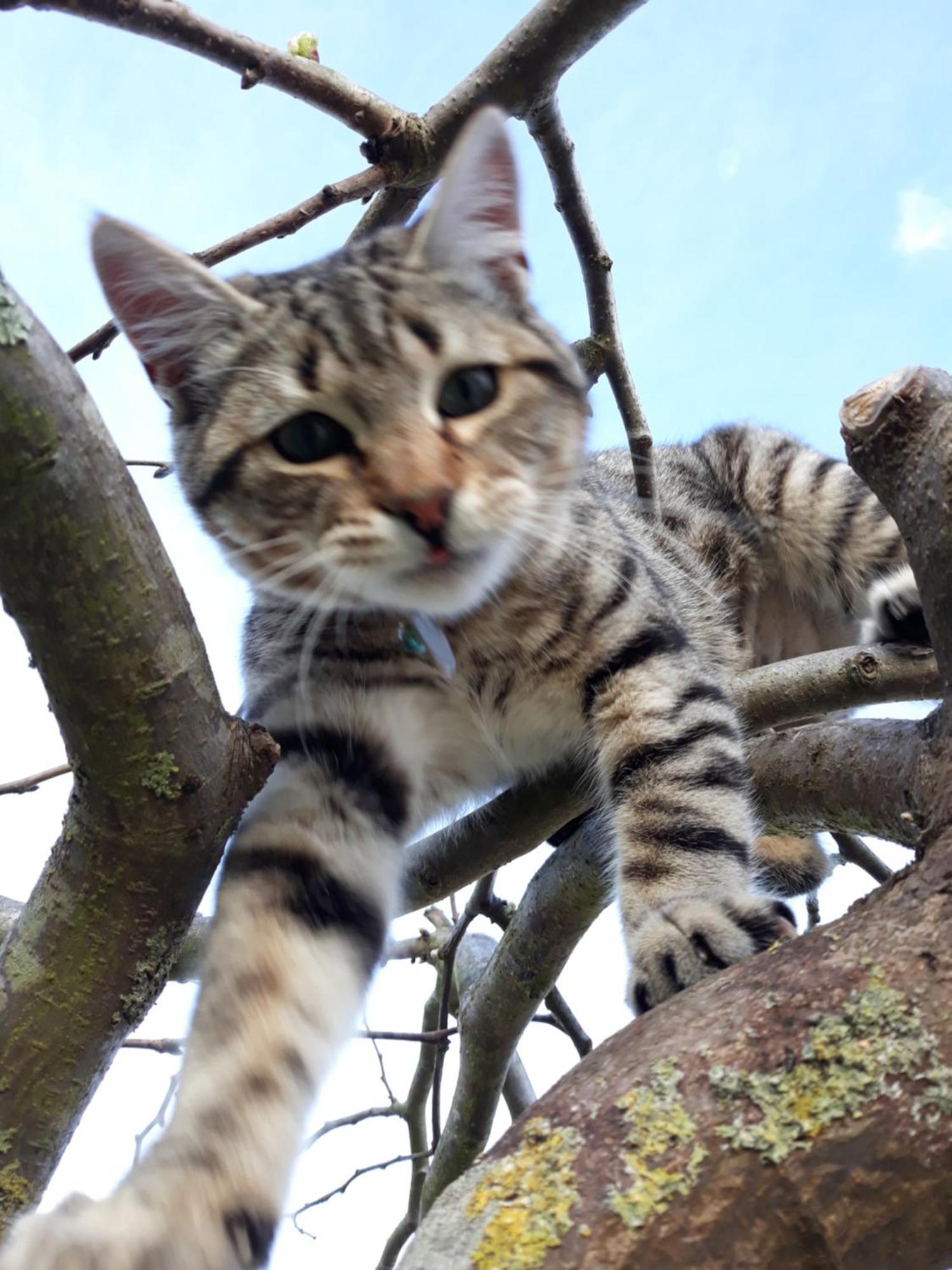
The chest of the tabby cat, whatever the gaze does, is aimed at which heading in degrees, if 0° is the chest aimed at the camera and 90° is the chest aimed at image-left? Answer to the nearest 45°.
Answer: approximately 45°
